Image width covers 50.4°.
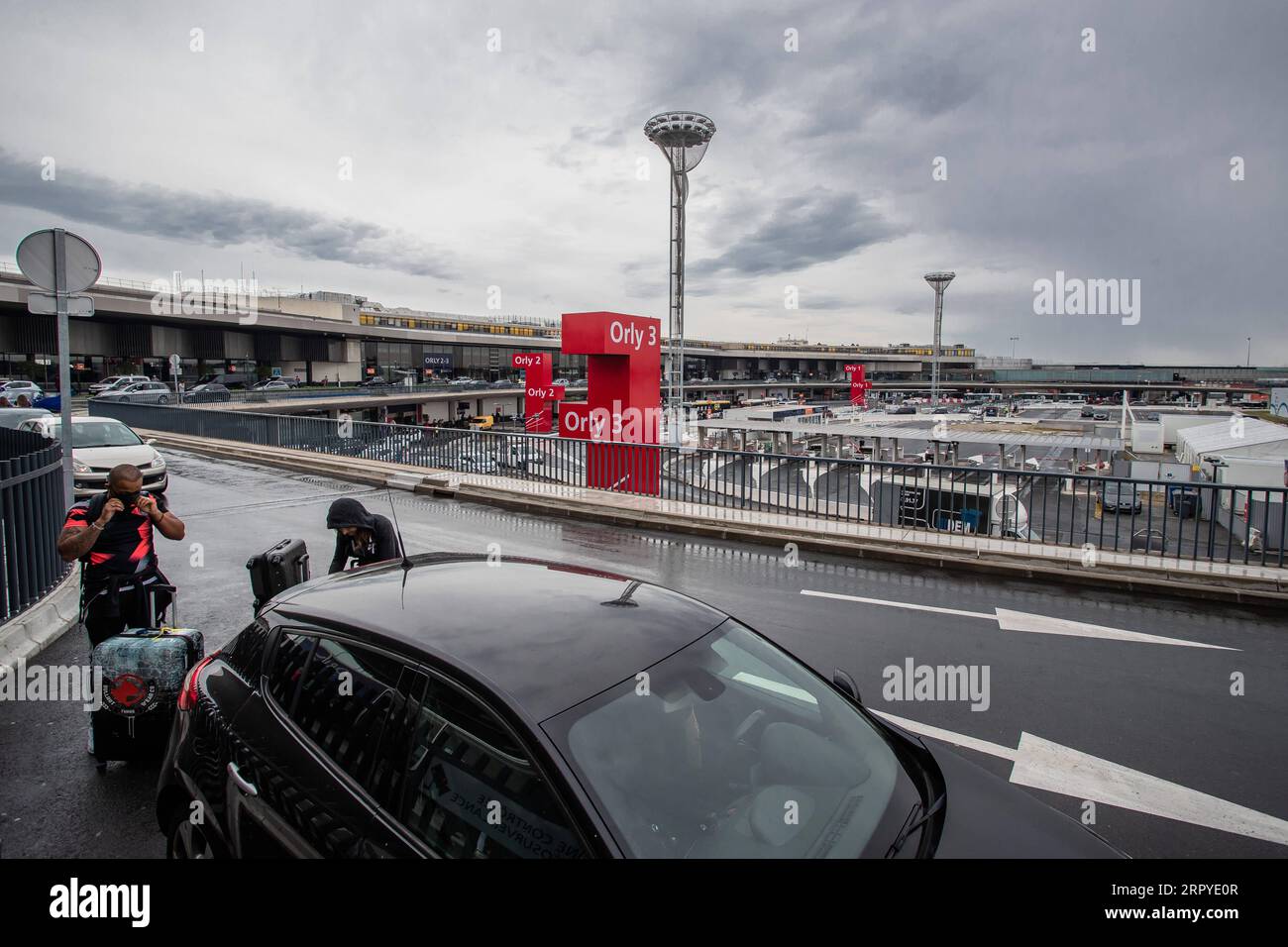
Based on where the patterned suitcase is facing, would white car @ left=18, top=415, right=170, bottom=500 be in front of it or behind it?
behind

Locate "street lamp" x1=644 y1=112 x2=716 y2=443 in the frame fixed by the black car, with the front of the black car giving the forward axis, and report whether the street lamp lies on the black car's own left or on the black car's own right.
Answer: on the black car's own left

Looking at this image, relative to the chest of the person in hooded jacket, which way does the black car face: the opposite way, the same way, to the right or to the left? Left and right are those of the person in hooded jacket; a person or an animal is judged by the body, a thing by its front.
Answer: to the left

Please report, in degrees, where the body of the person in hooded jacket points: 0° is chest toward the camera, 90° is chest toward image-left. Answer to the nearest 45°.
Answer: approximately 45°

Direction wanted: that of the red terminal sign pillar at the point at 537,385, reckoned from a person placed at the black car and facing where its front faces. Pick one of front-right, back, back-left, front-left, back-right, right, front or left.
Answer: back-left

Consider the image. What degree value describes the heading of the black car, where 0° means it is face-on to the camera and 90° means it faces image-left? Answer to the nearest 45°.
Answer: approximately 315°

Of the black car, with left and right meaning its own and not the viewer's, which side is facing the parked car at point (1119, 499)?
left

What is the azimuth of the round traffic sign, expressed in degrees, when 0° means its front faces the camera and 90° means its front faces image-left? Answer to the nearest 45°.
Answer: approximately 180°

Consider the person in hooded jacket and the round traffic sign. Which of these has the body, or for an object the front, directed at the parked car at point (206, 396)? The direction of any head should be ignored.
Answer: the round traffic sign

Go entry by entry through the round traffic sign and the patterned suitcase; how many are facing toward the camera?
1

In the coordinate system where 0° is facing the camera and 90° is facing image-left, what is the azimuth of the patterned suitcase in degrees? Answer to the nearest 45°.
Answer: approximately 0°
